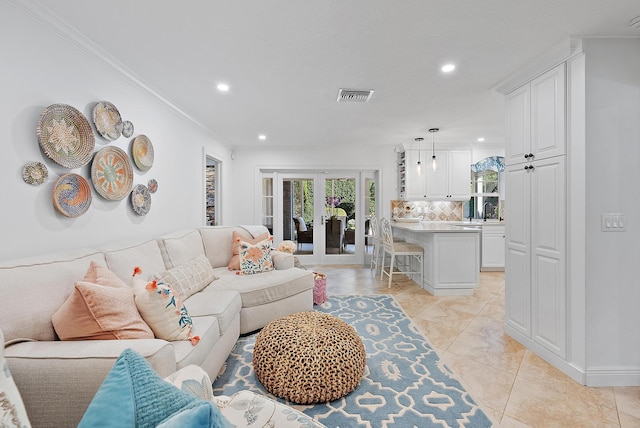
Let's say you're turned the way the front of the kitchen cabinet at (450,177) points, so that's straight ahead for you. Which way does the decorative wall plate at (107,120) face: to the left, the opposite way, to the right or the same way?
to the left

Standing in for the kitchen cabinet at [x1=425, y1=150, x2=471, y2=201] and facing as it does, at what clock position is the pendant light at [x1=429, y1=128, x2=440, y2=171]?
The pendant light is roughly at 1 o'clock from the kitchen cabinet.

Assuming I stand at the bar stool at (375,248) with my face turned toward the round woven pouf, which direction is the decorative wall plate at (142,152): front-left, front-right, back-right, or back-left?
front-right

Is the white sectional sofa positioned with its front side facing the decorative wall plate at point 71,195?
no

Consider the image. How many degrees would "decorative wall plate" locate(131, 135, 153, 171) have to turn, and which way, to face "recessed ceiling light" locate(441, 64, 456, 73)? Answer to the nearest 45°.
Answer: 0° — it already faces it

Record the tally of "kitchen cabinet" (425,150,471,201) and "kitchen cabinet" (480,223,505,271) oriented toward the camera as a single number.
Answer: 2

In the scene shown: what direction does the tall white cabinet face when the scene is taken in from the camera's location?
facing the viewer and to the left of the viewer

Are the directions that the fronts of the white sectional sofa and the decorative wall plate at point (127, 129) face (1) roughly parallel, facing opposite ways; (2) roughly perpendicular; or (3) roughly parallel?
roughly parallel

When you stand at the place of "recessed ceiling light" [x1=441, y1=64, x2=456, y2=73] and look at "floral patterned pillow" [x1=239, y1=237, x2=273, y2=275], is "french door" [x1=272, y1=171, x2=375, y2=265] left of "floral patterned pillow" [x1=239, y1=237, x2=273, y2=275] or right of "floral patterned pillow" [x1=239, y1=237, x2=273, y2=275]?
right

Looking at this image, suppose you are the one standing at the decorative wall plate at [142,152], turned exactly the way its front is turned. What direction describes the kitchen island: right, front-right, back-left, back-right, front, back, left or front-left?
front-left

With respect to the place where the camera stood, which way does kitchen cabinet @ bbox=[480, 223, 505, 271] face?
facing the viewer

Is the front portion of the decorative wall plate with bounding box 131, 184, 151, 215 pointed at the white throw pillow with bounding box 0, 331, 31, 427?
no

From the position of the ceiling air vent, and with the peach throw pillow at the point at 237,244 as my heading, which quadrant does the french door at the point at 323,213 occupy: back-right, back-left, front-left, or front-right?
front-right

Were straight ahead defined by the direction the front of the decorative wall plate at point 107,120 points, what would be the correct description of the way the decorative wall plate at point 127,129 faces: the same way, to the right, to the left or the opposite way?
the same way

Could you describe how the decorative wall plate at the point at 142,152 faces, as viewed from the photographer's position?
facing the viewer and to the right of the viewer

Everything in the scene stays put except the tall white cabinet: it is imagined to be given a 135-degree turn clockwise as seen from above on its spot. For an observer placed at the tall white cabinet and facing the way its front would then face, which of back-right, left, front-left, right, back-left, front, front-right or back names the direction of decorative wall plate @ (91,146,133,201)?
back-left
